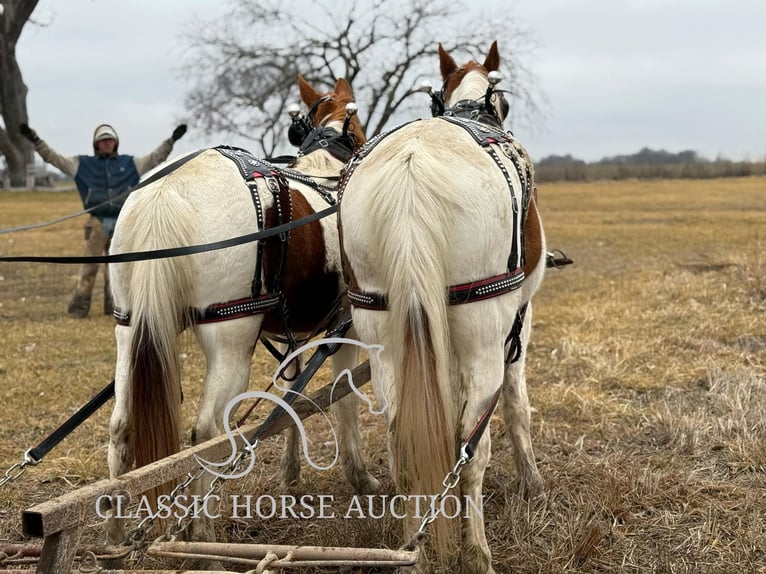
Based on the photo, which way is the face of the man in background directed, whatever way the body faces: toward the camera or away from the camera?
toward the camera

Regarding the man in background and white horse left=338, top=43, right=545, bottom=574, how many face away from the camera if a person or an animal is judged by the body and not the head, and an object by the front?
1

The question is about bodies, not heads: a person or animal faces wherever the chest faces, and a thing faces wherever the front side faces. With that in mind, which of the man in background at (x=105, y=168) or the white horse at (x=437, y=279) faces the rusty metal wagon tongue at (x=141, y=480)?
the man in background

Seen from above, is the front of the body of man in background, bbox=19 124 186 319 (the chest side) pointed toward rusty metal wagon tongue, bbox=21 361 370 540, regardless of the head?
yes

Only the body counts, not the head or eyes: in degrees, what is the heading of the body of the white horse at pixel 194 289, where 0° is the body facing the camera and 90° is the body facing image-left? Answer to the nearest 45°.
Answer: approximately 225°

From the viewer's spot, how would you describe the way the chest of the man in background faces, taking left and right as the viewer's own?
facing the viewer

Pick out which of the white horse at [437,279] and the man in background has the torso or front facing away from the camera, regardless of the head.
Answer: the white horse

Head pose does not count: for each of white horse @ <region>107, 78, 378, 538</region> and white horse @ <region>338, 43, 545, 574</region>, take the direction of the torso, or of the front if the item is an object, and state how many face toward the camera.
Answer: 0

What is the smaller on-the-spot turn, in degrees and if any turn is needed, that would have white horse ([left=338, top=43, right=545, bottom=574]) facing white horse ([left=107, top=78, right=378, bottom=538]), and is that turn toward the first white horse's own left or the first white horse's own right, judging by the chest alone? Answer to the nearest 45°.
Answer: approximately 90° to the first white horse's own left

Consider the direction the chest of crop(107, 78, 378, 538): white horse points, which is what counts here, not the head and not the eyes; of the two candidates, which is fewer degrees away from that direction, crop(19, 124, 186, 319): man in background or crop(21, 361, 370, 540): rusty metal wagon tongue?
the man in background

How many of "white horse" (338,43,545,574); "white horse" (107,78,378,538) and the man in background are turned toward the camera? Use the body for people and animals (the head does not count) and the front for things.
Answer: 1

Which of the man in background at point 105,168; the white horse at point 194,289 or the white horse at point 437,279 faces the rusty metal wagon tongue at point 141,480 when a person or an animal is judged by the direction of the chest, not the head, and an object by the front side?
the man in background

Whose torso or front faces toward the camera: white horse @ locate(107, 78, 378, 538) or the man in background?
the man in background

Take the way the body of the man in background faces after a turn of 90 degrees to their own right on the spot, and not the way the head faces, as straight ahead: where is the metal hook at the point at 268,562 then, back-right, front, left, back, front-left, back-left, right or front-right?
left

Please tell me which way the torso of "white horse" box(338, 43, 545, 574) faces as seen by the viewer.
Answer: away from the camera

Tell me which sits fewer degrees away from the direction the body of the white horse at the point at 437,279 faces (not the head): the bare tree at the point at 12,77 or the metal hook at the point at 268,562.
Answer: the bare tree

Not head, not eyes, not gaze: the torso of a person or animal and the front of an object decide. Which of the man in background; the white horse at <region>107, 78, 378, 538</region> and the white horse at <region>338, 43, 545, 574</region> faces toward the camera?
the man in background
